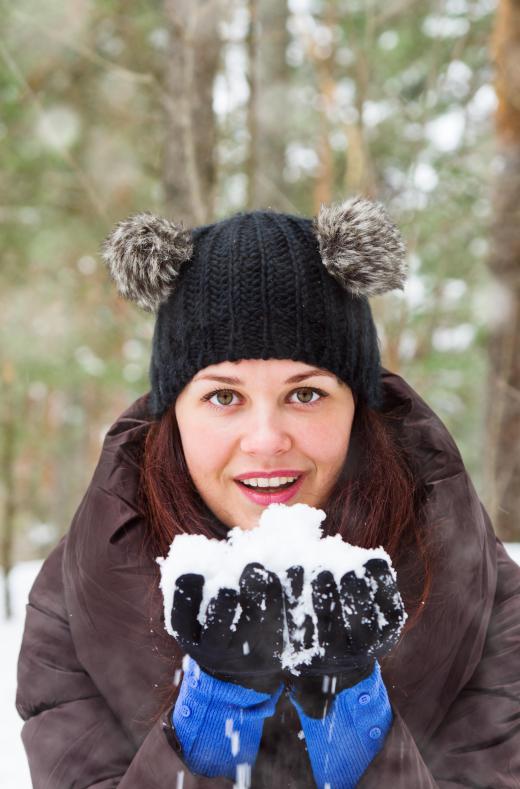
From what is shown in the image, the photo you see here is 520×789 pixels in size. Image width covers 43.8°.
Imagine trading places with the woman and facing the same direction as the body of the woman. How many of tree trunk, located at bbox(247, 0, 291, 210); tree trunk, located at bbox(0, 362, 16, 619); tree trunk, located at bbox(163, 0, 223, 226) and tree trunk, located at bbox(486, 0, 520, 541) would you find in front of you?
0

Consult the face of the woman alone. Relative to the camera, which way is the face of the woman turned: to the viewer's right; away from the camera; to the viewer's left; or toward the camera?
toward the camera

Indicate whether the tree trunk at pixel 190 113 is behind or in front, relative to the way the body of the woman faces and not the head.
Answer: behind

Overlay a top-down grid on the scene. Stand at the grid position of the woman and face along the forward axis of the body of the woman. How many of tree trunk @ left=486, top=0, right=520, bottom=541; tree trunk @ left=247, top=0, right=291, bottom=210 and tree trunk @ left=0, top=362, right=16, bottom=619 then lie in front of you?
0

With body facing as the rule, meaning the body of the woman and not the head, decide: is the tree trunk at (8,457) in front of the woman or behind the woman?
behind

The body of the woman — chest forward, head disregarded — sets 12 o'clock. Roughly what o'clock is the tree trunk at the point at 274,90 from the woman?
The tree trunk is roughly at 6 o'clock from the woman.

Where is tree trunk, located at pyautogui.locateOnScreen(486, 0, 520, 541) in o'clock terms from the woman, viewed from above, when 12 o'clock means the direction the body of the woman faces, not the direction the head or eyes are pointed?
The tree trunk is roughly at 7 o'clock from the woman.

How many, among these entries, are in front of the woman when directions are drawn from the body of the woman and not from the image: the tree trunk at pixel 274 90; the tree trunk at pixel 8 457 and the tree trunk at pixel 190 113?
0

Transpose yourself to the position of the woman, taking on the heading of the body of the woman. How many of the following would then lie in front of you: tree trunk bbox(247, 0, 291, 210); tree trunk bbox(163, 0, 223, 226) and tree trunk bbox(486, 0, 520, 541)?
0

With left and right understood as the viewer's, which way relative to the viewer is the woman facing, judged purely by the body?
facing the viewer
